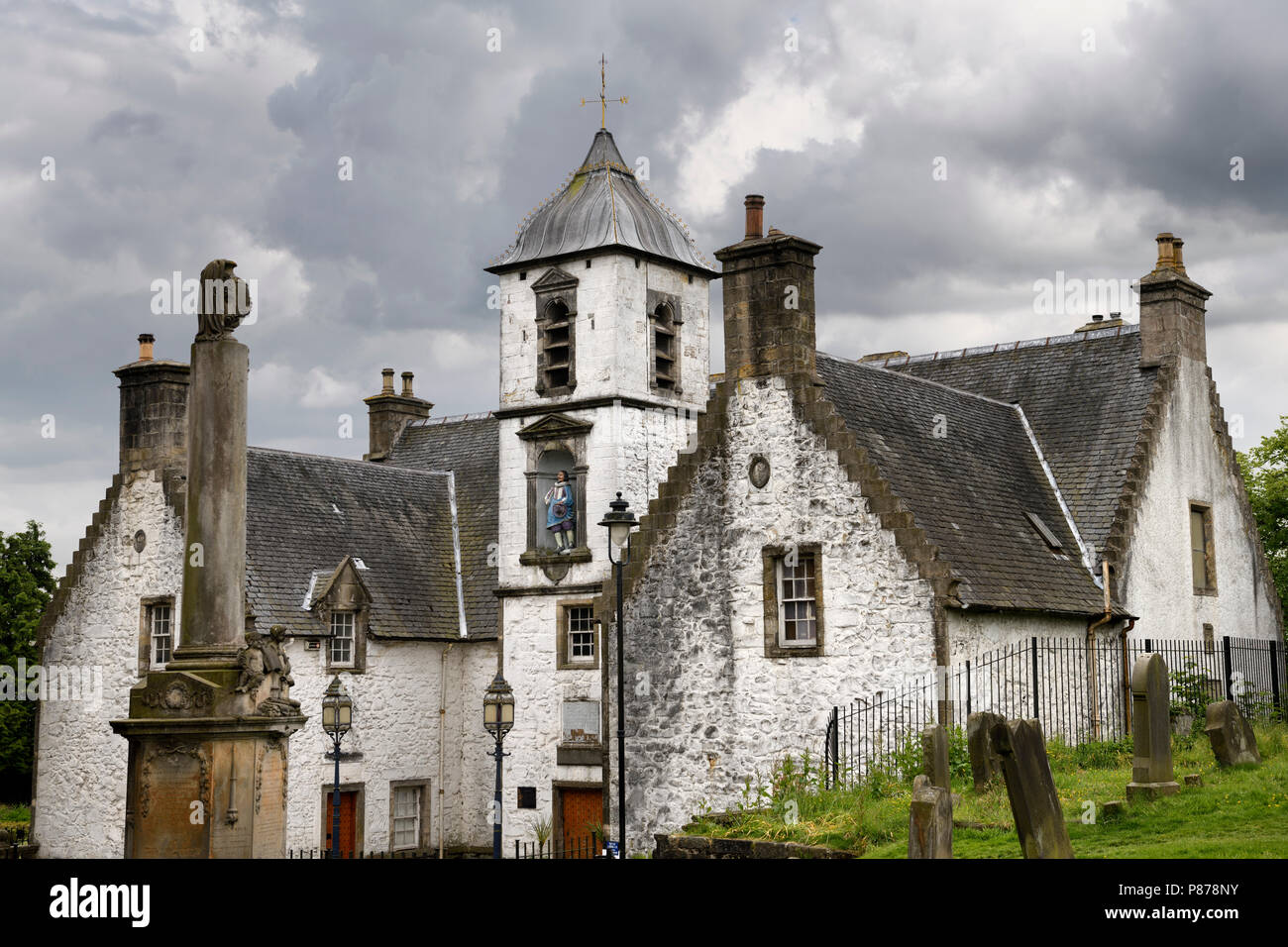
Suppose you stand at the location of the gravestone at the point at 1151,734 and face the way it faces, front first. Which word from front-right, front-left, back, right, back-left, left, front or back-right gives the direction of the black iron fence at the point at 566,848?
right

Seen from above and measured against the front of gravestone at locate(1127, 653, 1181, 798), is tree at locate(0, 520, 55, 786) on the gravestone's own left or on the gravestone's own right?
on the gravestone's own right

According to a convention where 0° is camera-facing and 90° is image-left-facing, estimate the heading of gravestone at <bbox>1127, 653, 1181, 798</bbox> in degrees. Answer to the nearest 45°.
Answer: approximately 45°

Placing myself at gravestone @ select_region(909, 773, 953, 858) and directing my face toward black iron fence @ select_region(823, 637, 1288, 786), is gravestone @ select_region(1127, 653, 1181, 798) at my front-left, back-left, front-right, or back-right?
front-right

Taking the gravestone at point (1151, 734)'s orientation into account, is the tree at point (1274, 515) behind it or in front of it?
behind

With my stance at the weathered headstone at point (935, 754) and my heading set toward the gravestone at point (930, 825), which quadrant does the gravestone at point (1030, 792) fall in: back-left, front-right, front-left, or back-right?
front-left

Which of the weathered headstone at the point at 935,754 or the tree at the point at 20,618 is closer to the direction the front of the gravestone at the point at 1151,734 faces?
the weathered headstone

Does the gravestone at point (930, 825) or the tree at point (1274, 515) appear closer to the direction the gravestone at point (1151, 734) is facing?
the gravestone
